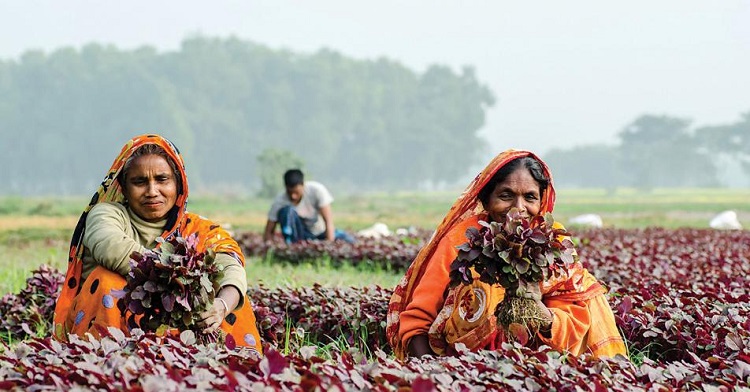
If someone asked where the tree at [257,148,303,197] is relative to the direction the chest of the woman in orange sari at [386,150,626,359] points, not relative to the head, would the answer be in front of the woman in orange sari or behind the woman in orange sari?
behind

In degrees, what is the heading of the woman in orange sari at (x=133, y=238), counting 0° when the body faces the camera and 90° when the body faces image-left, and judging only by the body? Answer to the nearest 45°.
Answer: approximately 0°

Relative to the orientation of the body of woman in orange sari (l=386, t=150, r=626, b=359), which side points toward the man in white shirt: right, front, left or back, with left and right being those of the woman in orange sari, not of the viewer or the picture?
back

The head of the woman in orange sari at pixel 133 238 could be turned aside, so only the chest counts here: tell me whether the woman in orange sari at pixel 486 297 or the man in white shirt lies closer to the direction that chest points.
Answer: the woman in orange sari

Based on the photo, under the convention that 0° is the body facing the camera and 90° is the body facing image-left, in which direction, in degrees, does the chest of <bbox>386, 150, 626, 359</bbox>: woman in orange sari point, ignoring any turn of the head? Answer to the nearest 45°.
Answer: approximately 0°

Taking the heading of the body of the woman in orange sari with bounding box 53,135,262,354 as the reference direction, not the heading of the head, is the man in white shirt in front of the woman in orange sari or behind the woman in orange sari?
behind

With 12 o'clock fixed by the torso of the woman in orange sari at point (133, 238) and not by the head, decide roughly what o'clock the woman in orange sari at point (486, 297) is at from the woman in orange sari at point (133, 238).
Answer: the woman in orange sari at point (486, 297) is roughly at 10 o'clock from the woman in orange sari at point (133, 238).

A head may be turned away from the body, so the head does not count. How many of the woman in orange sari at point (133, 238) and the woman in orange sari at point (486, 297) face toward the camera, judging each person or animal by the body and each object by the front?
2

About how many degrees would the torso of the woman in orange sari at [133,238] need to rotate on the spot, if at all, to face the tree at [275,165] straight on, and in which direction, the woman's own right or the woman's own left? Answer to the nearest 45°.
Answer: approximately 180°

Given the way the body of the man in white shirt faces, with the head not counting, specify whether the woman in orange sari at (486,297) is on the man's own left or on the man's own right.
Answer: on the man's own left

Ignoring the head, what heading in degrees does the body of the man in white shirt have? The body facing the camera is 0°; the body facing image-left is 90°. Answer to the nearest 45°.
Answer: approximately 45°

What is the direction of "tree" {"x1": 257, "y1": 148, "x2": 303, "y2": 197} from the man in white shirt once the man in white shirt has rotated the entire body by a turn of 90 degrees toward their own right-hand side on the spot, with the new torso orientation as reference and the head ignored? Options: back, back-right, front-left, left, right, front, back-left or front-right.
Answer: front-right
